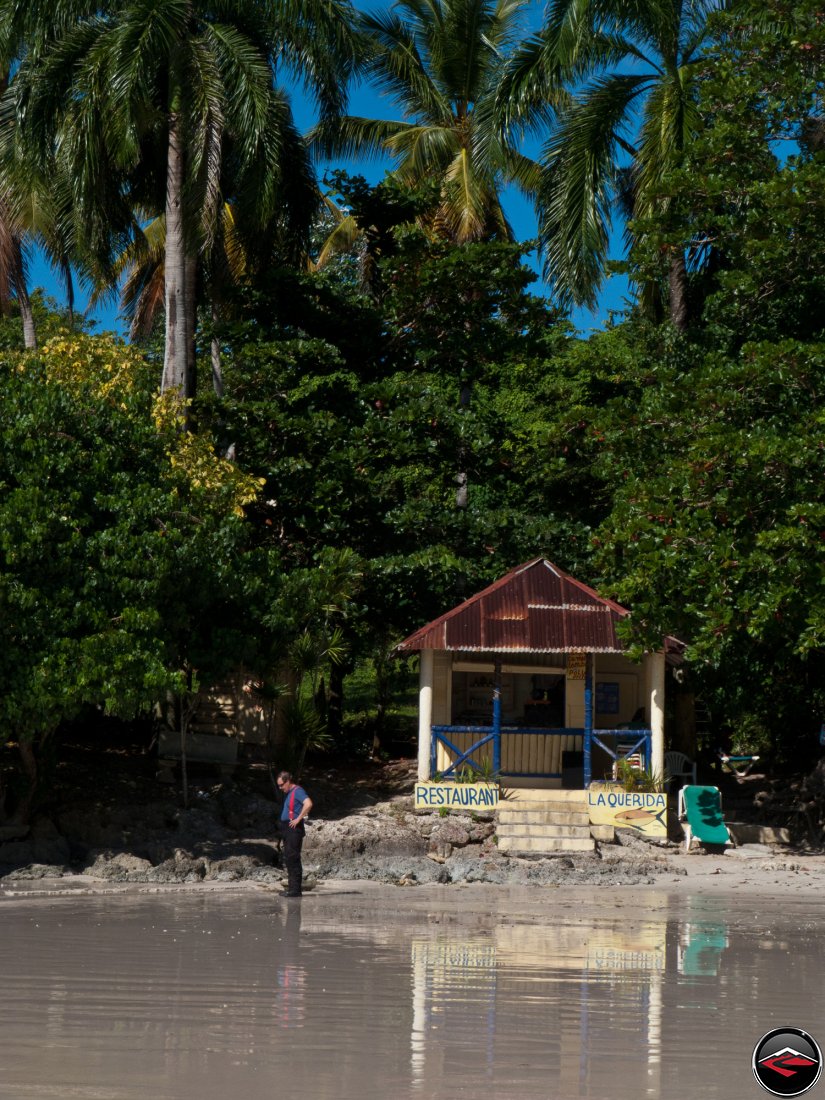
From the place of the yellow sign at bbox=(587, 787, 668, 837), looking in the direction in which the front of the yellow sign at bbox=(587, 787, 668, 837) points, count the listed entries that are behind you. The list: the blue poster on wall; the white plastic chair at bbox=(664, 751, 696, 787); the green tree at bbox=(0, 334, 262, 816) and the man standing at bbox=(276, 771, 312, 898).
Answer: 2

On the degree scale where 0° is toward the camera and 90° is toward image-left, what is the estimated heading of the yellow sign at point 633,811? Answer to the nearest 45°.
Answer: approximately 0°

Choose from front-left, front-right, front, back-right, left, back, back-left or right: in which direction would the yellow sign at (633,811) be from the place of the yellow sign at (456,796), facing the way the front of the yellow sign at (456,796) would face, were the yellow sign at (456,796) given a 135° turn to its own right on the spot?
back-right

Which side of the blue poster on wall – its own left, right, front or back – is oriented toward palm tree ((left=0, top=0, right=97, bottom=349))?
right

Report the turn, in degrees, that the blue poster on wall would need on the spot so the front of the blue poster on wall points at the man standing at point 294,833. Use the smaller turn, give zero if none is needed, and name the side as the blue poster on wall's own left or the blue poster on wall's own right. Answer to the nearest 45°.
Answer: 0° — it already faces them

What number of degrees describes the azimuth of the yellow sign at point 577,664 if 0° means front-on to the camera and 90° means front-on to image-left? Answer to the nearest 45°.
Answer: approximately 0°
